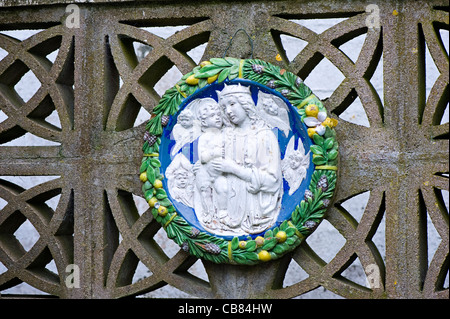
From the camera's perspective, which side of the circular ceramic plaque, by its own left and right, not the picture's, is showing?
front
